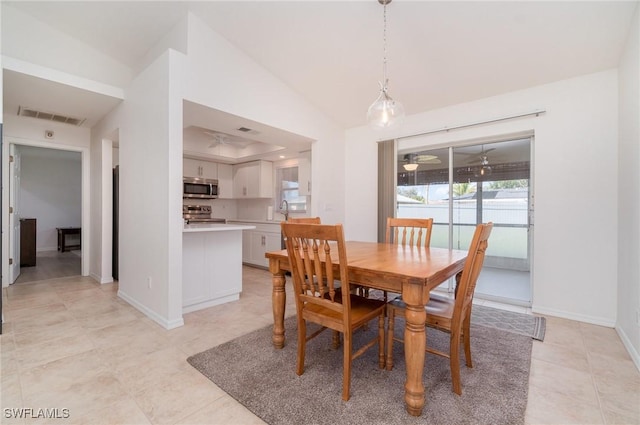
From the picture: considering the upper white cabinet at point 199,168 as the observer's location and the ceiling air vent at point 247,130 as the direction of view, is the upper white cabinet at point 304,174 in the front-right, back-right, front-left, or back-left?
front-left

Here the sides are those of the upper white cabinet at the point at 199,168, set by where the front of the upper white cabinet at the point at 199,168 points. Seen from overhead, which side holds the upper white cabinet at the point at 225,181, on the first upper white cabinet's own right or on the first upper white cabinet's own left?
on the first upper white cabinet's own left

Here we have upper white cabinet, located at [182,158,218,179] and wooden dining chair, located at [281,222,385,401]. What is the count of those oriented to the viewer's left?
0

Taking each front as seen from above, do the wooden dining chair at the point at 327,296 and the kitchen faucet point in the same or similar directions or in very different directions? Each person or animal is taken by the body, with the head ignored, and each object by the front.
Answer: very different directions

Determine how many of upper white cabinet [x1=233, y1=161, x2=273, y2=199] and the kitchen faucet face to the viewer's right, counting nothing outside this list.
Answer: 0

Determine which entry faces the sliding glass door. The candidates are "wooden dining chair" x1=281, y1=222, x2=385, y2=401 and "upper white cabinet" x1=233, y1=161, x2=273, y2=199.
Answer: the wooden dining chair

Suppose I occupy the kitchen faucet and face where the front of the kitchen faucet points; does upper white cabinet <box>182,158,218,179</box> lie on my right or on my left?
on my right

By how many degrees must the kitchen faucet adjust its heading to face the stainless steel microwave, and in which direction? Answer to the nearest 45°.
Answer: approximately 45° to its right

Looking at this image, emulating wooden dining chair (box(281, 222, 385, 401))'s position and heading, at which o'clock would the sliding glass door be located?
The sliding glass door is roughly at 12 o'clock from the wooden dining chair.

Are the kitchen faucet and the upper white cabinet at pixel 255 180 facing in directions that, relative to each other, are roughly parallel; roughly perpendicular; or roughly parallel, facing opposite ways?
roughly parallel

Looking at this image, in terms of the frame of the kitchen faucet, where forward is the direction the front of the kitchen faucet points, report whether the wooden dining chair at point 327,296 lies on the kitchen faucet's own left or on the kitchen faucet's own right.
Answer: on the kitchen faucet's own left

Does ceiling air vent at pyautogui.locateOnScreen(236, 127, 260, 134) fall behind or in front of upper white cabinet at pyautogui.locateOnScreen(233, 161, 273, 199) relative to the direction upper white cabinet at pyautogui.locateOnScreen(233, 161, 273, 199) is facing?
in front

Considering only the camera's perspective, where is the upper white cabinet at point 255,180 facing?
facing the viewer and to the left of the viewer

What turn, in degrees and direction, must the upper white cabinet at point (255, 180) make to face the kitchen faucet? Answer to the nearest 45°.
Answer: approximately 90° to its left

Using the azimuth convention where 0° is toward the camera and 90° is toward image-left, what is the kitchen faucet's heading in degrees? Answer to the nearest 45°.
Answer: approximately 45°

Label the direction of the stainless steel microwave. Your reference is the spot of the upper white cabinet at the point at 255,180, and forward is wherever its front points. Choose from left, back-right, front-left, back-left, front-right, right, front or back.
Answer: front-right
